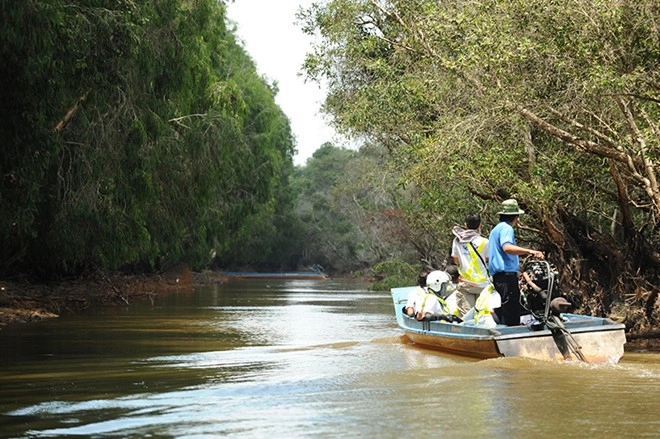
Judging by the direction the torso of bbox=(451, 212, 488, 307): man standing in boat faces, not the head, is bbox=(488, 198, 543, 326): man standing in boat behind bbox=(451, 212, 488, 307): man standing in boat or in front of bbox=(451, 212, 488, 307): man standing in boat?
behind

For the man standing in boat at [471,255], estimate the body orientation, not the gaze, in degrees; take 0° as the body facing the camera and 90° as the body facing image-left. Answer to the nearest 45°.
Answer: approximately 180°

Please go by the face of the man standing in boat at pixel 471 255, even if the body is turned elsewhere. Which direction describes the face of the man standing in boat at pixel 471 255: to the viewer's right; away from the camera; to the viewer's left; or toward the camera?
away from the camera
